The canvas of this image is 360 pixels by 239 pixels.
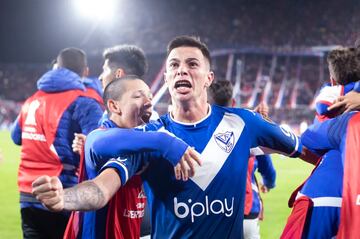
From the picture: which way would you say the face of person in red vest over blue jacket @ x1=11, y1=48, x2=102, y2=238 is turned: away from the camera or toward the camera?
away from the camera

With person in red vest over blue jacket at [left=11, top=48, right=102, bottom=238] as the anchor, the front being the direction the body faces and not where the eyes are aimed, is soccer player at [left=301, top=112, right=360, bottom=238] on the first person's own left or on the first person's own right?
on the first person's own right

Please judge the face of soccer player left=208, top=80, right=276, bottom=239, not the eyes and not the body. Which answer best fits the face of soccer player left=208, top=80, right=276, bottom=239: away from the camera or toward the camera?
away from the camera

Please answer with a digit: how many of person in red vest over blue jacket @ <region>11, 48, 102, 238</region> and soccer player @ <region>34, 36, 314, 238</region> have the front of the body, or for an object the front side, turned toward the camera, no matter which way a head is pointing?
1

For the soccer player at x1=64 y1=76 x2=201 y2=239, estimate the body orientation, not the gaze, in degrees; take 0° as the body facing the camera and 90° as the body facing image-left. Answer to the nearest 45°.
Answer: approximately 315°

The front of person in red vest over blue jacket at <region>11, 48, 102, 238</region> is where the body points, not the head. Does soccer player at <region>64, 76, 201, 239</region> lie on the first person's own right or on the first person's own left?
on the first person's own right

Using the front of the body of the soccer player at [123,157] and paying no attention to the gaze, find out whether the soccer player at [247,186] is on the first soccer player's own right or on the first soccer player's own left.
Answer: on the first soccer player's own left

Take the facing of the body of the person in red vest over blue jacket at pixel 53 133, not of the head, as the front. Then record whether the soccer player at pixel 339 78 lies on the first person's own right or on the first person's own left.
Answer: on the first person's own right

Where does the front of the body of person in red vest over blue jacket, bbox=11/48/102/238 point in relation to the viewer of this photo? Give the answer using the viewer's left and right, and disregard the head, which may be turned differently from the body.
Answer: facing away from the viewer and to the right of the viewer

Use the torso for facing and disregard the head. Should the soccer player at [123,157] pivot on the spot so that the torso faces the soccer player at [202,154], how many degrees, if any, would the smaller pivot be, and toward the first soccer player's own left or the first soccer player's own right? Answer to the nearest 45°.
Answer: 0° — they already face them

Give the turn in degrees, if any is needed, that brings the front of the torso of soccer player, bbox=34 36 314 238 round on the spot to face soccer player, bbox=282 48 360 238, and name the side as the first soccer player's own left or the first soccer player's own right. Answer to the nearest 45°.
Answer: approximately 90° to the first soccer player's own left

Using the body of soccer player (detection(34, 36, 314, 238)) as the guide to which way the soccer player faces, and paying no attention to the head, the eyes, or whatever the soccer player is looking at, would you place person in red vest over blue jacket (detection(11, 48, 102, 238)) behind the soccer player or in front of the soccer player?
behind

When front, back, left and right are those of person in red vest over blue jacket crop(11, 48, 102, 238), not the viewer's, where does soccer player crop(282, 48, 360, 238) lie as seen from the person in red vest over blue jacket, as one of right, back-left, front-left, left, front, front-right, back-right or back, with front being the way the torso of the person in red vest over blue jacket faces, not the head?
right
